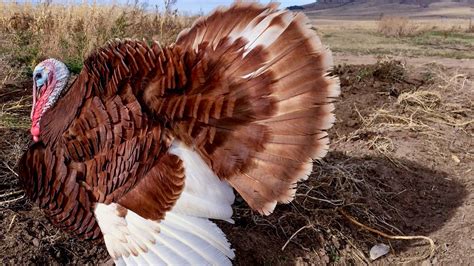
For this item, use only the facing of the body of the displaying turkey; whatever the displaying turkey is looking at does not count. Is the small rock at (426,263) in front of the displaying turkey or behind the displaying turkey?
behind

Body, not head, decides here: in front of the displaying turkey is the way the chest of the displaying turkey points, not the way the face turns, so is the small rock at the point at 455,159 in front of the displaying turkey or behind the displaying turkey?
behind

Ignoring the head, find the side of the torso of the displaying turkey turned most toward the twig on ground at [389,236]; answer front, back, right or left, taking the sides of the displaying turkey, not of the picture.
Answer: back

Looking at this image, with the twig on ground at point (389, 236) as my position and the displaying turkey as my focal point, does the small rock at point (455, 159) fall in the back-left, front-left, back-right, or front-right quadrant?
back-right

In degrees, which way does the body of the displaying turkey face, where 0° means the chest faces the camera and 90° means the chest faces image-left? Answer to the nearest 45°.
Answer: approximately 90°
